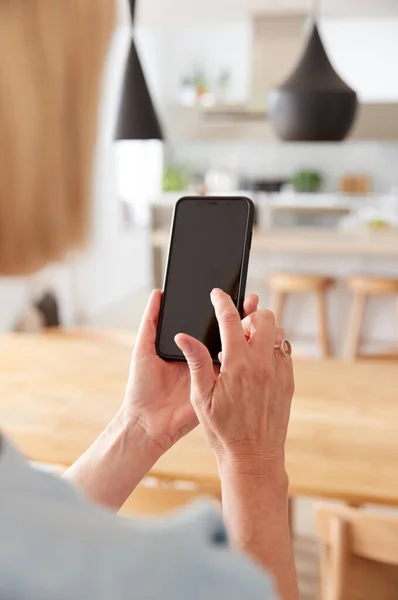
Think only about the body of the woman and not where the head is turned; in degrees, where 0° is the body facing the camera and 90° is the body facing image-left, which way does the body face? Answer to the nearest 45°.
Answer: approximately 225°

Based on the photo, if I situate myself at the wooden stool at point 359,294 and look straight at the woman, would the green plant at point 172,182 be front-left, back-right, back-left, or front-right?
back-right
